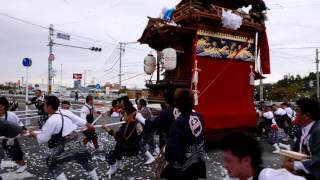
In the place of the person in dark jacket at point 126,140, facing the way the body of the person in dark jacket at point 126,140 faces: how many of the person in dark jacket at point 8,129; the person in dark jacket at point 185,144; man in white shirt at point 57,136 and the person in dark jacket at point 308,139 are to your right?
0

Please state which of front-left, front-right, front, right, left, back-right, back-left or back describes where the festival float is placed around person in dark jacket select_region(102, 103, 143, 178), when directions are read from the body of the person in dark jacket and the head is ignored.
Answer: back-right

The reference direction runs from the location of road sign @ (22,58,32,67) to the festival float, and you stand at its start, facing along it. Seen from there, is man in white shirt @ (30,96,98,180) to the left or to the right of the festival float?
right

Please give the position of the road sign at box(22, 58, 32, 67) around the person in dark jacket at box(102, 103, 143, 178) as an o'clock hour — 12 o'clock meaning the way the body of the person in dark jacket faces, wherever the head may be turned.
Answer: The road sign is roughly at 2 o'clock from the person in dark jacket.

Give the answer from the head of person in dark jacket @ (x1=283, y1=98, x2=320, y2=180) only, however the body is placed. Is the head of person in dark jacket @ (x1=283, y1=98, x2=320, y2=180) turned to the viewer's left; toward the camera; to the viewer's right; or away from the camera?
to the viewer's left

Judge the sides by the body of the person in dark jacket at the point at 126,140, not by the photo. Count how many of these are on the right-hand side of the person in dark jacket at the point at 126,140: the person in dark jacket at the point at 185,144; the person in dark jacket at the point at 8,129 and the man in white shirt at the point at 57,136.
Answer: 0

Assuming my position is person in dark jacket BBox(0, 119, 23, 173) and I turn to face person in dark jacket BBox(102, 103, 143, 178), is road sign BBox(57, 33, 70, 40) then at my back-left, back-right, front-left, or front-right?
front-left

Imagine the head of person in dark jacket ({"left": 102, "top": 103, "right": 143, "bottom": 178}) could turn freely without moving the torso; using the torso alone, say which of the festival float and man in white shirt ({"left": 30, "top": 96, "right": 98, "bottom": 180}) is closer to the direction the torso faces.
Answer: the man in white shirt

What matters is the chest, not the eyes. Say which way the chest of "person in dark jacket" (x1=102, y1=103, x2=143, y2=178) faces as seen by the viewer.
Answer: to the viewer's left

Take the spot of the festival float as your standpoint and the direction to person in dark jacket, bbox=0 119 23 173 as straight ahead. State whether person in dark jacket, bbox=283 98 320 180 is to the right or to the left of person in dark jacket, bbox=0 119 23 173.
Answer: left

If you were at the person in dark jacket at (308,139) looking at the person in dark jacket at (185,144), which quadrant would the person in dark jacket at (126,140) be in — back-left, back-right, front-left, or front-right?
front-right

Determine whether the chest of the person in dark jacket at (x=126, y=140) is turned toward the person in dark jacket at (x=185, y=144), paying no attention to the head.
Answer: no

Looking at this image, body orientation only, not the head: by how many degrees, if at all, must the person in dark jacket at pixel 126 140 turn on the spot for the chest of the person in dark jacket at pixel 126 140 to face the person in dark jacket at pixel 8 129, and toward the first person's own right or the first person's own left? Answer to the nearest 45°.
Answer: approximately 45° to the first person's own left

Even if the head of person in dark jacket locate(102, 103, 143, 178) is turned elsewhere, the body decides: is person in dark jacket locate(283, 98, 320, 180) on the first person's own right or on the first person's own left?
on the first person's own left

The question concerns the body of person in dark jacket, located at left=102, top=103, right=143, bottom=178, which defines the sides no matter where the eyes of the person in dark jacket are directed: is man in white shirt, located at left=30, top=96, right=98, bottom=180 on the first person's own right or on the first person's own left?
on the first person's own left

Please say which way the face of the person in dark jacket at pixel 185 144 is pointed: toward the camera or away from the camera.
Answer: away from the camera

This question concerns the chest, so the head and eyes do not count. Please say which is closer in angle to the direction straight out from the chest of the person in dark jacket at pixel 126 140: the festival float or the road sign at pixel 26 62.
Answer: the road sign
